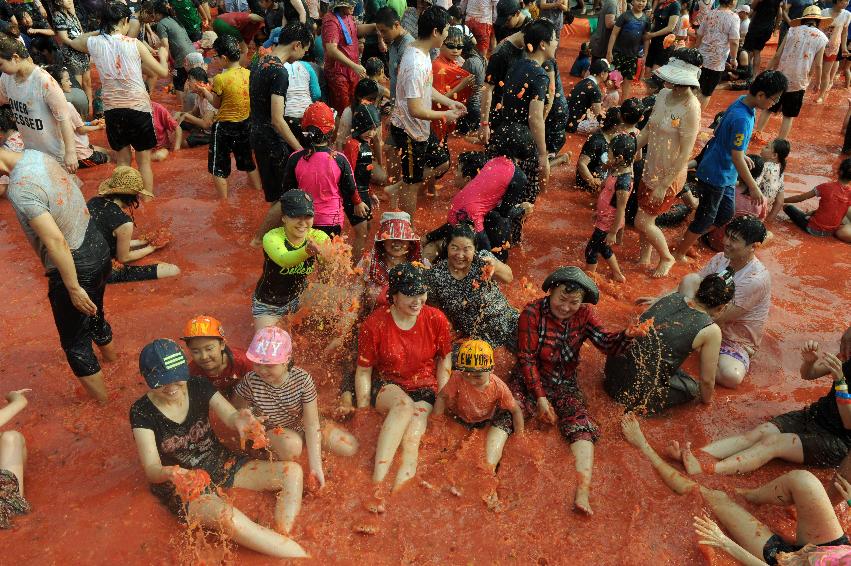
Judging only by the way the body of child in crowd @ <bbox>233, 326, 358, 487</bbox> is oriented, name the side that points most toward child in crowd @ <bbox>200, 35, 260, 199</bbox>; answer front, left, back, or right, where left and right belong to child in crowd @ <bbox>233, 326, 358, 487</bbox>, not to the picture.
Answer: back

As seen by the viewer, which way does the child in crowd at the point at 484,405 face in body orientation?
toward the camera

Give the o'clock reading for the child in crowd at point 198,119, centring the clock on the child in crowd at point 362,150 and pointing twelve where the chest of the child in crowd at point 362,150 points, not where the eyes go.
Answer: the child in crowd at point 198,119 is roughly at 8 o'clock from the child in crowd at point 362,150.

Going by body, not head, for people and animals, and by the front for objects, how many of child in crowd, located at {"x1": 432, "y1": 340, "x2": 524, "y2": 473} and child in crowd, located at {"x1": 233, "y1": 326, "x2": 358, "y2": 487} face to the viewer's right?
0

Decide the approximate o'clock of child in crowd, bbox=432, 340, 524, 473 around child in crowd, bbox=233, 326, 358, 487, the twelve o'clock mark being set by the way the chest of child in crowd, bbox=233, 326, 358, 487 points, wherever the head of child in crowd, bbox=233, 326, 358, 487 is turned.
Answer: child in crowd, bbox=432, 340, 524, 473 is roughly at 9 o'clock from child in crowd, bbox=233, 326, 358, 487.

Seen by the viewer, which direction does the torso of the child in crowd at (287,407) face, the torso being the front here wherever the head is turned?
toward the camera

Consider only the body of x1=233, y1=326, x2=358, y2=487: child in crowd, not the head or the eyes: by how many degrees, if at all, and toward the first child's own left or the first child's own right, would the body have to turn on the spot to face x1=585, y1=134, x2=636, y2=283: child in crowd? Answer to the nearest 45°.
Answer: approximately 135° to the first child's own left
